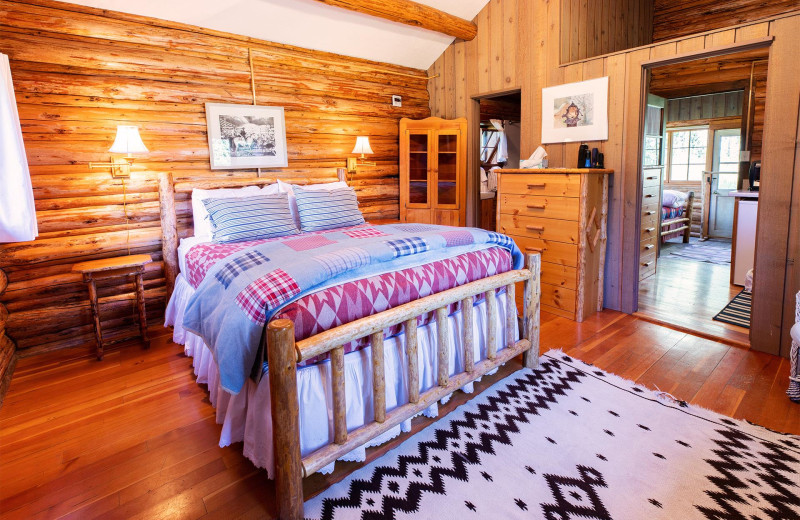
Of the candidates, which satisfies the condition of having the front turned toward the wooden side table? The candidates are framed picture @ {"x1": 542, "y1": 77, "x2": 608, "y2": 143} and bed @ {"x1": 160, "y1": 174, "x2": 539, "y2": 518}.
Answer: the framed picture

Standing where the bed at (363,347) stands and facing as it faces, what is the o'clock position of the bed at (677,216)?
the bed at (677,216) is roughly at 9 o'clock from the bed at (363,347).

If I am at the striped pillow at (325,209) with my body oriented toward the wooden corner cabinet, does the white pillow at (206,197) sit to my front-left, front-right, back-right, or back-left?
back-left

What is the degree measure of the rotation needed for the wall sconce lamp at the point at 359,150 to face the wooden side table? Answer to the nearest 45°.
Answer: approximately 90° to its right

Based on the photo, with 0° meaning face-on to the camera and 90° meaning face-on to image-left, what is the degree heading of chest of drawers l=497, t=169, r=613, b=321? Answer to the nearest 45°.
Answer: approximately 45°

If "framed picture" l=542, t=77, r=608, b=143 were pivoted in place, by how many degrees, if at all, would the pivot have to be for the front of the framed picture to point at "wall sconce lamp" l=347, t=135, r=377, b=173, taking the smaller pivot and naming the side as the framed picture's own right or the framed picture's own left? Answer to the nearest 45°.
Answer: approximately 45° to the framed picture's own right

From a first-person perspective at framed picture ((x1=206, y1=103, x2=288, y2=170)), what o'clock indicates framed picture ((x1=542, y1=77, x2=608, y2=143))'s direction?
framed picture ((x1=542, y1=77, x2=608, y2=143)) is roughly at 11 o'clock from framed picture ((x1=206, y1=103, x2=288, y2=170)).

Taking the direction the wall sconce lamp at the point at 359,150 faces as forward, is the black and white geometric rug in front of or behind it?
in front

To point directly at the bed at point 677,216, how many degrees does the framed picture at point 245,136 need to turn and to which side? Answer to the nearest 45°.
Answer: approximately 45° to its left

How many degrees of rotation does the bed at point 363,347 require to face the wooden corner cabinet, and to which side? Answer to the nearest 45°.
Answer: approximately 135° to its left

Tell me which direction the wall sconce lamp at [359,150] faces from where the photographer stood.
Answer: facing the viewer and to the right of the viewer
